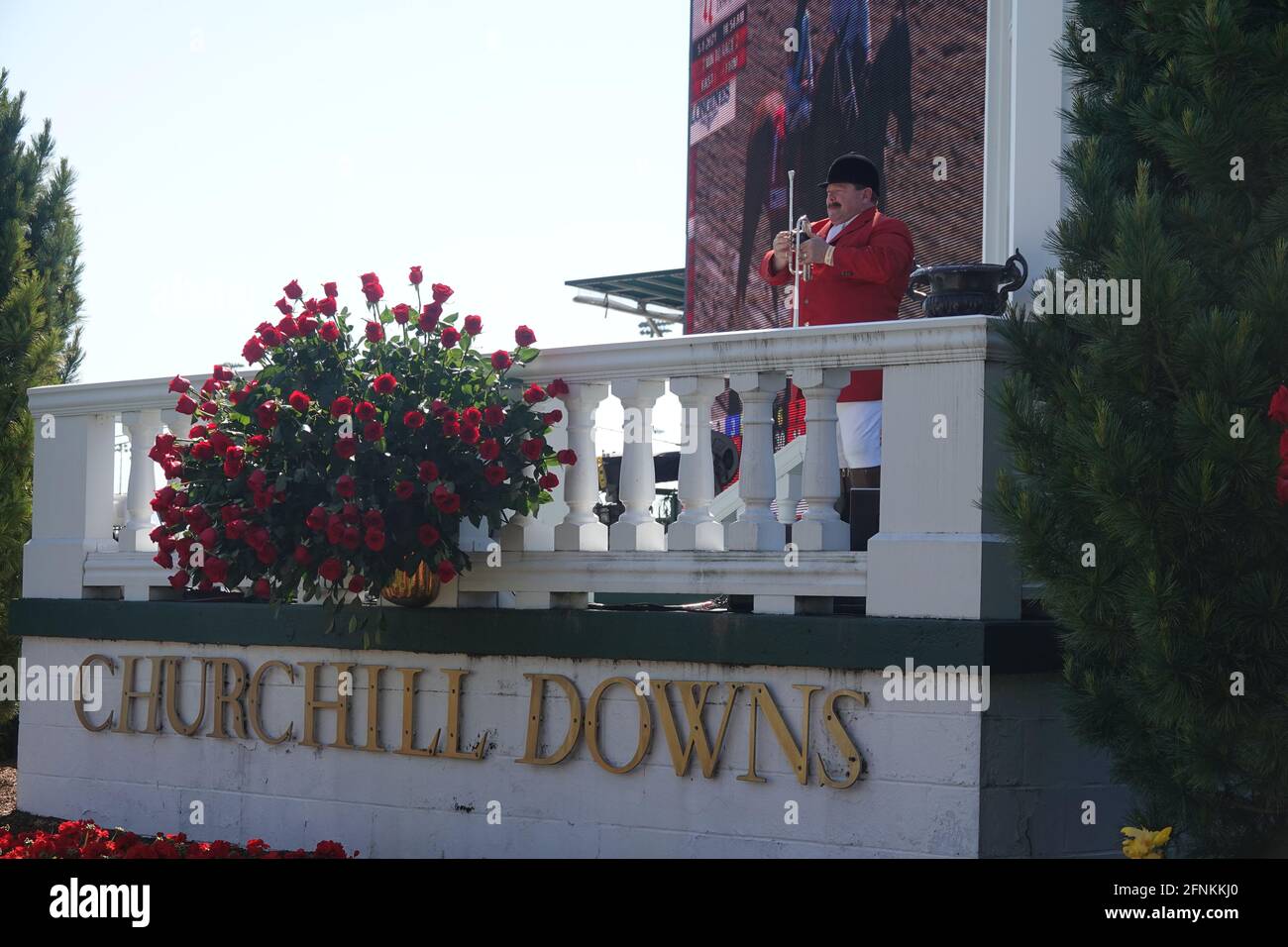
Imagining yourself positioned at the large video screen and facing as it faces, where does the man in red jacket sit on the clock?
The man in red jacket is roughly at 12 o'clock from the large video screen.

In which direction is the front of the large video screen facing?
toward the camera

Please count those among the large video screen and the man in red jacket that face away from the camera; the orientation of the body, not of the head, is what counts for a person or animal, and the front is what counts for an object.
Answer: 0

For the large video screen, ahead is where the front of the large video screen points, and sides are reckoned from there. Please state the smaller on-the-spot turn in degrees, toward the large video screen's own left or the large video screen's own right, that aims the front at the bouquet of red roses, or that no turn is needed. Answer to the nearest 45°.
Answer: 0° — it already faces it

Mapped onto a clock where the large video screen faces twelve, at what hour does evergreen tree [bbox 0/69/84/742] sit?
The evergreen tree is roughly at 2 o'clock from the large video screen.

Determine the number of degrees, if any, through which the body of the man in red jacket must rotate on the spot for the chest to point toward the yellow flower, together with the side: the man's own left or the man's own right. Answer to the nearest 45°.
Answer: approximately 90° to the man's own left

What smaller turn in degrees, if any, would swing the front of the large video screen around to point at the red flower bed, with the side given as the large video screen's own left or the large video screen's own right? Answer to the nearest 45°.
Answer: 0° — it already faces it

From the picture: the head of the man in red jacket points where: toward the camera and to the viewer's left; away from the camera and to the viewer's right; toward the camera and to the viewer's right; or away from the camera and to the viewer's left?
toward the camera and to the viewer's left

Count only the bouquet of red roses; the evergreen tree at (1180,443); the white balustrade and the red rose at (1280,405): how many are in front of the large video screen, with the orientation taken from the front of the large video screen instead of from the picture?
4

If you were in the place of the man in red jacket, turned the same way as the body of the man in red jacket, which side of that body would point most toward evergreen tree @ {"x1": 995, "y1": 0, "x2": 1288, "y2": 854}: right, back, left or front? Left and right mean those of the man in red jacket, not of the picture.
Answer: left

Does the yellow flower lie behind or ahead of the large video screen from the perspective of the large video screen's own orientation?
ahead

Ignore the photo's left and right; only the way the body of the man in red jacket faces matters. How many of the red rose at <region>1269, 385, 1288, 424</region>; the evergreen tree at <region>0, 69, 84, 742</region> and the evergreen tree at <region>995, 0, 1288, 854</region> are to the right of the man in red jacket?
1

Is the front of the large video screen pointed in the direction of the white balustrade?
yes

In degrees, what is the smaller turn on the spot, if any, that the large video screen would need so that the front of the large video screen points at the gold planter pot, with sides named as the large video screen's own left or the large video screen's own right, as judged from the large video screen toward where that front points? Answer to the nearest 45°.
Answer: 0° — it already faces it
